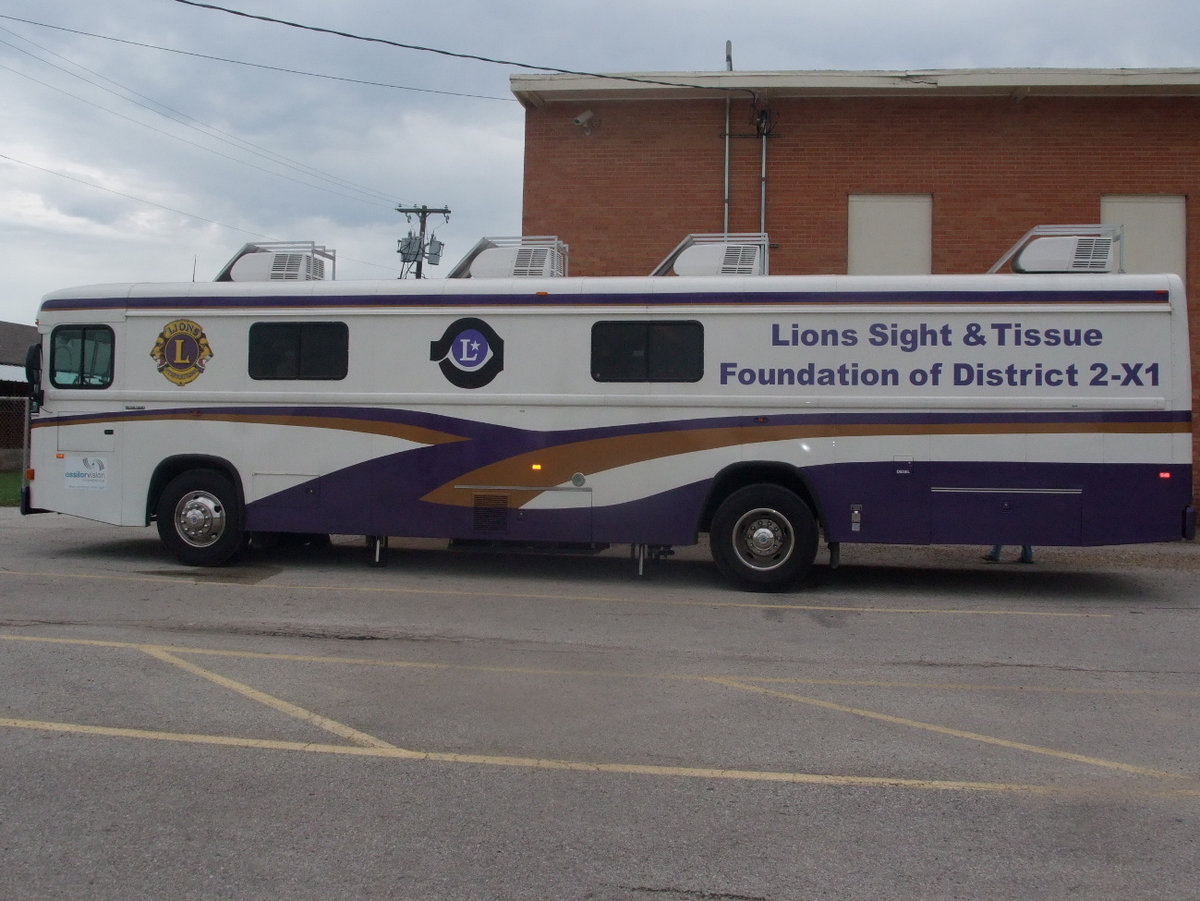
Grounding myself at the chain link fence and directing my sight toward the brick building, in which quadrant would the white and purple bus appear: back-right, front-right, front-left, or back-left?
front-right

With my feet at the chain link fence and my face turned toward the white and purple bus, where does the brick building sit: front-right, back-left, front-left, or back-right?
front-left

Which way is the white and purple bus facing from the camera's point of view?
to the viewer's left

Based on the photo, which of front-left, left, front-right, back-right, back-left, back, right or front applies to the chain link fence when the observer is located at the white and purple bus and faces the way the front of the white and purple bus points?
front-right

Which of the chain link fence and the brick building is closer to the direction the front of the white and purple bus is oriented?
the chain link fence

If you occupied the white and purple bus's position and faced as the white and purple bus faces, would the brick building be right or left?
on its right
